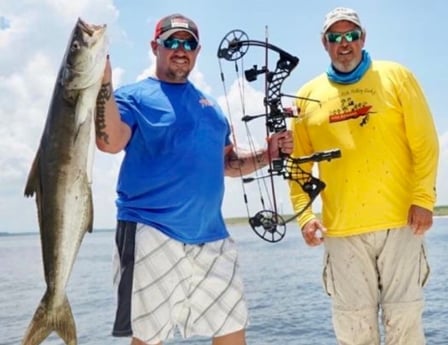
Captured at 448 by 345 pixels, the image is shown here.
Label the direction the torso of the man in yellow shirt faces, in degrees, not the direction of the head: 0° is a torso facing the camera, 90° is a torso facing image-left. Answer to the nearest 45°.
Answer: approximately 0°

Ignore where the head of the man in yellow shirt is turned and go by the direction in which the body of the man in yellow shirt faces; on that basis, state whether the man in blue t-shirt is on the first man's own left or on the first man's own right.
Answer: on the first man's own right
